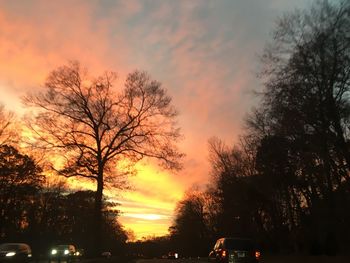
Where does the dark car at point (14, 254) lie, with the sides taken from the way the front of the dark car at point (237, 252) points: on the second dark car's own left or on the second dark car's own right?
on the second dark car's own left

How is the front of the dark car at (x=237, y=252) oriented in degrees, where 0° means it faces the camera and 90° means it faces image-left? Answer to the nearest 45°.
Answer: approximately 180°
